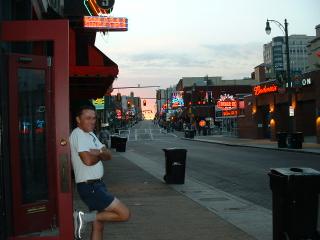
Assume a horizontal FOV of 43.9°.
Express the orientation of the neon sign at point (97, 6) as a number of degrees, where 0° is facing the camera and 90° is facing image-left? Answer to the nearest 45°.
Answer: approximately 0°

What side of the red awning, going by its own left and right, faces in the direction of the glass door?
right

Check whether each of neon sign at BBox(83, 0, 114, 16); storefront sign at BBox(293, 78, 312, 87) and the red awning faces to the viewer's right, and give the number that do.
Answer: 1

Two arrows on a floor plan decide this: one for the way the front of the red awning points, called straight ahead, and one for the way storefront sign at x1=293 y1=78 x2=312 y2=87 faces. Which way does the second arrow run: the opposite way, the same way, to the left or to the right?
the opposite way

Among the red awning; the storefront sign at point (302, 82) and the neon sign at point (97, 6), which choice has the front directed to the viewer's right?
the red awning

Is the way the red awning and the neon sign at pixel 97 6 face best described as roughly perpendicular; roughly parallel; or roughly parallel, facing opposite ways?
roughly perpendicular

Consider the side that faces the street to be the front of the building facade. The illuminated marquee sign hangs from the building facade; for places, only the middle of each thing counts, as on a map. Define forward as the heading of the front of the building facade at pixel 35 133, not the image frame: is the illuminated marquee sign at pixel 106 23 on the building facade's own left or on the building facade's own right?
on the building facade's own left

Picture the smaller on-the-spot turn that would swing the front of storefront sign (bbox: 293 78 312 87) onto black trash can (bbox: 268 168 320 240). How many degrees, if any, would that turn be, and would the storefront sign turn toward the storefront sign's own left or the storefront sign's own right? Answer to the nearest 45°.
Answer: approximately 45° to the storefront sign's own left

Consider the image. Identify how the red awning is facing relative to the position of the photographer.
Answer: facing to the right of the viewer

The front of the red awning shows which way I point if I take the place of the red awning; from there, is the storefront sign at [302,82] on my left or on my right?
on my left

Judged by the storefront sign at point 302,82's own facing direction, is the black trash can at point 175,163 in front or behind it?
in front
